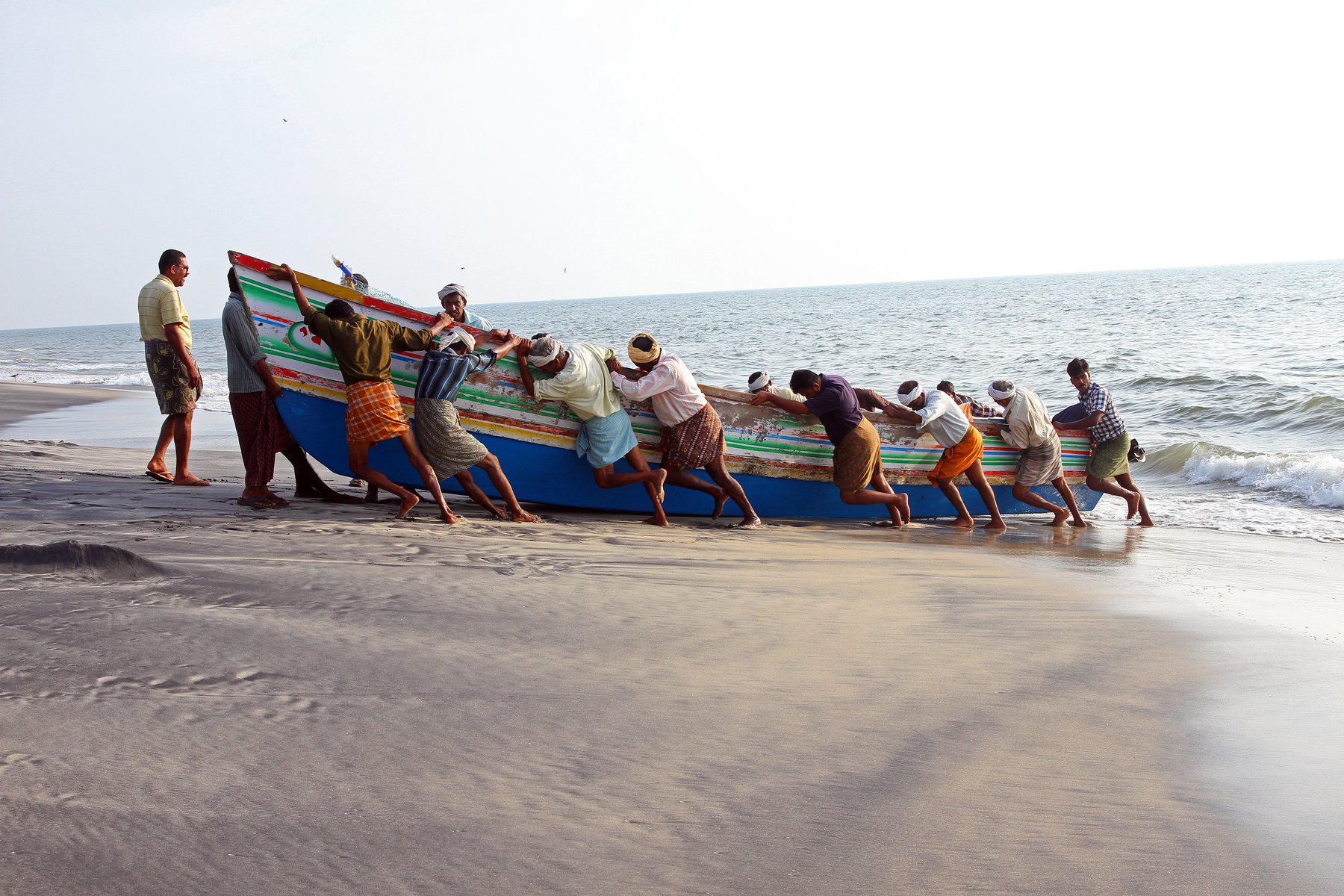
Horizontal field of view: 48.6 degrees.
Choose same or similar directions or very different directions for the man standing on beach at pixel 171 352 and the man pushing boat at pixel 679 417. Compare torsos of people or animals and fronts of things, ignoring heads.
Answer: very different directions

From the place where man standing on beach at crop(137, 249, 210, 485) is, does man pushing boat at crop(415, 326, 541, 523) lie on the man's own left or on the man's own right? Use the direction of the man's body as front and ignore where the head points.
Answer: on the man's own right

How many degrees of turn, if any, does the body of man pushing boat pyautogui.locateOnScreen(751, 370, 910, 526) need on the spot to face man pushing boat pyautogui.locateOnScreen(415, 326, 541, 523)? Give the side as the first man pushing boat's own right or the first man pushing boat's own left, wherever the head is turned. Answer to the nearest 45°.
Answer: approximately 45° to the first man pushing boat's own left

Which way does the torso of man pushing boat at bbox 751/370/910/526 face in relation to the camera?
to the viewer's left

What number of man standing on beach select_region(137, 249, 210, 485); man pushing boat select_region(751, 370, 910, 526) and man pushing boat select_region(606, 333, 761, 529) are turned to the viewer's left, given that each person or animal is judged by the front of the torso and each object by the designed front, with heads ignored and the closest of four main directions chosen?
2

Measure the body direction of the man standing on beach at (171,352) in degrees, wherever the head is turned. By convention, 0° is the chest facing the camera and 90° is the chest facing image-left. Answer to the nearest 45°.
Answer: approximately 270°

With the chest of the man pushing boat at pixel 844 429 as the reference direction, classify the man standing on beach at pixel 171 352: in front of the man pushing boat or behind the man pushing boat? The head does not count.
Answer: in front

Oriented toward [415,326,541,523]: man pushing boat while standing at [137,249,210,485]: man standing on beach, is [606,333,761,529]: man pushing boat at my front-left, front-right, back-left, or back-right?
front-left

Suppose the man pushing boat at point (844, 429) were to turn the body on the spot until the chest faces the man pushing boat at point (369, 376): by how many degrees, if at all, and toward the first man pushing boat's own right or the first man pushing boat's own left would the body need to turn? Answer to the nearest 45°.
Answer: approximately 45° to the first man pushing boat's own left

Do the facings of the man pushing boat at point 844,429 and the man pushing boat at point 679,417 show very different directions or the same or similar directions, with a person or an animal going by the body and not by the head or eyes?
same or similar directions

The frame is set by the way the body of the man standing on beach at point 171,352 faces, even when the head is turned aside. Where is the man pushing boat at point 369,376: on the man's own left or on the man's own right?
on the man's own right

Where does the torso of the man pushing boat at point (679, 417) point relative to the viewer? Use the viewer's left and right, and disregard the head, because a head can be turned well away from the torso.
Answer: facing to the left of the viewer

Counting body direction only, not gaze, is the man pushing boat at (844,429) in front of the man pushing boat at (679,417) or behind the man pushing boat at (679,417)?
behind

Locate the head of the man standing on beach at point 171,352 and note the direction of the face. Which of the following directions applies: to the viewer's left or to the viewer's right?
to the viewer's right
